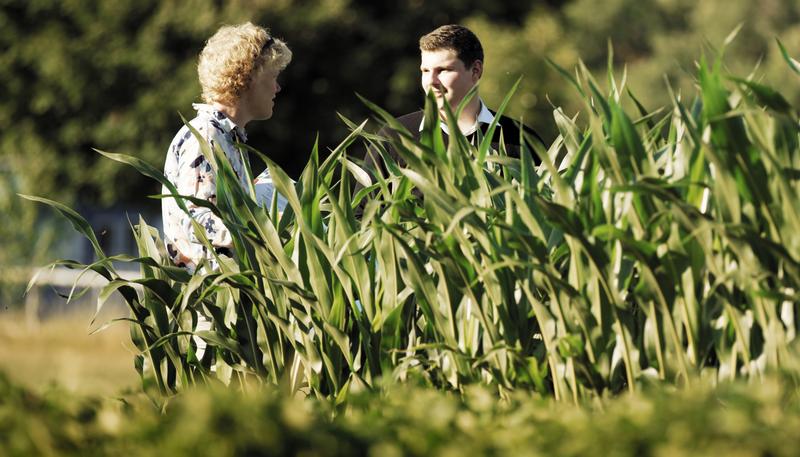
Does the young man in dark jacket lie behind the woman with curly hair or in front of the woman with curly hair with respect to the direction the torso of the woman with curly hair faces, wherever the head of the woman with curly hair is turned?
in front

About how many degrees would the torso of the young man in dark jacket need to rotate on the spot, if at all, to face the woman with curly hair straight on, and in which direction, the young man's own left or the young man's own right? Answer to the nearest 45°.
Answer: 0° — they already face them

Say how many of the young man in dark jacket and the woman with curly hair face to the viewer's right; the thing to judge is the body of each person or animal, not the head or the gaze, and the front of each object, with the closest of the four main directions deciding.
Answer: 1

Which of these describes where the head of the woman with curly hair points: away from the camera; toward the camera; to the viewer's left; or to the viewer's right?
to the viewer's right

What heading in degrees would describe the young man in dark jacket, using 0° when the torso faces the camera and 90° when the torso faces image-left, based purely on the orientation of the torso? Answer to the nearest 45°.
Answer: approximately 45°

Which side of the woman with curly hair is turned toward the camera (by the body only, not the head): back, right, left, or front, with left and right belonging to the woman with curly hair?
right
